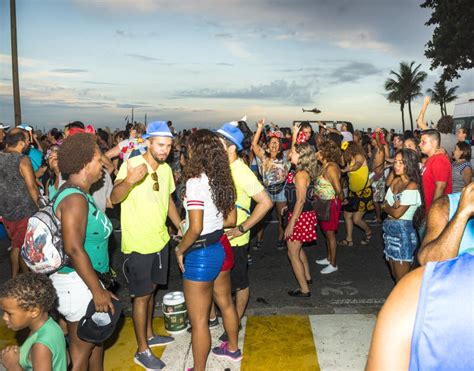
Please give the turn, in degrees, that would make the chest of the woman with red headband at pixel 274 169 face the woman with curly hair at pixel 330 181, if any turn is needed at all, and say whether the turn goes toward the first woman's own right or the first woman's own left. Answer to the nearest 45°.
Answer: approximately 45° to the first woman's own left

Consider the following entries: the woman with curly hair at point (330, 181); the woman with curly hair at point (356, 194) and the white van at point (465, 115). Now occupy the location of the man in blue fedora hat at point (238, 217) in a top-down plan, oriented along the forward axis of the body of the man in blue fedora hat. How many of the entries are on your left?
0

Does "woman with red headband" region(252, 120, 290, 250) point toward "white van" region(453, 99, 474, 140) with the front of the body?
no

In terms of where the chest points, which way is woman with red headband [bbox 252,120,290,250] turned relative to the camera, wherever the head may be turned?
toward the camera

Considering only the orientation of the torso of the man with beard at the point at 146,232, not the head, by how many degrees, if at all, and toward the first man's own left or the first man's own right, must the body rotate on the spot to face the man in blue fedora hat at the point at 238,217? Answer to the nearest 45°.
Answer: approximately 45° to the first man's own left

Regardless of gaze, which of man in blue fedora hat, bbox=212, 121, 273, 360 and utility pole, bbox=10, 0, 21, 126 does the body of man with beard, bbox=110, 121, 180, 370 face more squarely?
the man in blue fedora hat

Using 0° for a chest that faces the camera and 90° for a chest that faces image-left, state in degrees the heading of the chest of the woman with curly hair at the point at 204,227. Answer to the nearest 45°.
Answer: approximately 135°

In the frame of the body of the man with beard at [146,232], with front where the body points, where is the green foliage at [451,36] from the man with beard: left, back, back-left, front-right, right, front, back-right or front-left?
left

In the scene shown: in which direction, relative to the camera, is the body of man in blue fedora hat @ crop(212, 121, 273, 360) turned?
to the viewer's left

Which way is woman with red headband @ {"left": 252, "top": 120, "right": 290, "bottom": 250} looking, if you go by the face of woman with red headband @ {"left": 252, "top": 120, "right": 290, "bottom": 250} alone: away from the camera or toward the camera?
toward the camera

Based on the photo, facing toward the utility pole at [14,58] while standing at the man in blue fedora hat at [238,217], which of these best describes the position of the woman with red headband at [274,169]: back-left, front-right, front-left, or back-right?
front-right
